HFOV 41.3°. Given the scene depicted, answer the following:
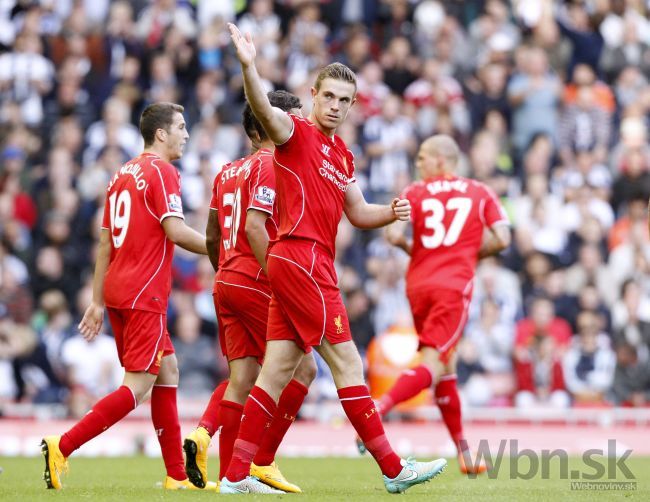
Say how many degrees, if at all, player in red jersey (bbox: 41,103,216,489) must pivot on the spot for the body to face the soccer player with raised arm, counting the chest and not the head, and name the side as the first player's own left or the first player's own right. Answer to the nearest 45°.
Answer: approximately 90° to the first player's own right

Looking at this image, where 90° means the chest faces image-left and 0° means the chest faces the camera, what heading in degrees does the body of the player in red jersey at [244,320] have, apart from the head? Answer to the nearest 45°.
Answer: approximately 225°

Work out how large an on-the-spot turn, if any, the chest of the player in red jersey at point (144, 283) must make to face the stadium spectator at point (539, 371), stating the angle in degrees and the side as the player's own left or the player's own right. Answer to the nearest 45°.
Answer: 0° — they already face them

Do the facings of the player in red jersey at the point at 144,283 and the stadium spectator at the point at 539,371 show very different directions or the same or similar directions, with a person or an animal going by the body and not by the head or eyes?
very different directions

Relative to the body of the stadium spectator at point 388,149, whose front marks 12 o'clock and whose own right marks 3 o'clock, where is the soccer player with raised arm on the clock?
The soccer player with raised arm is roughly at 12 o'clock from the stadium spectator.

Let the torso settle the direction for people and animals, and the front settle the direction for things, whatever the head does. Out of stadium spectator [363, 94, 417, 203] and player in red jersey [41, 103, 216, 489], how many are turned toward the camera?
1

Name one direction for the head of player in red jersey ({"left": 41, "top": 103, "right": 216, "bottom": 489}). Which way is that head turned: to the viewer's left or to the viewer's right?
to the viewer's right

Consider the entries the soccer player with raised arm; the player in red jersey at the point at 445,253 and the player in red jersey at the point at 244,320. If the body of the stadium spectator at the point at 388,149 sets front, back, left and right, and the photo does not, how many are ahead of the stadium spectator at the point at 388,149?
3
